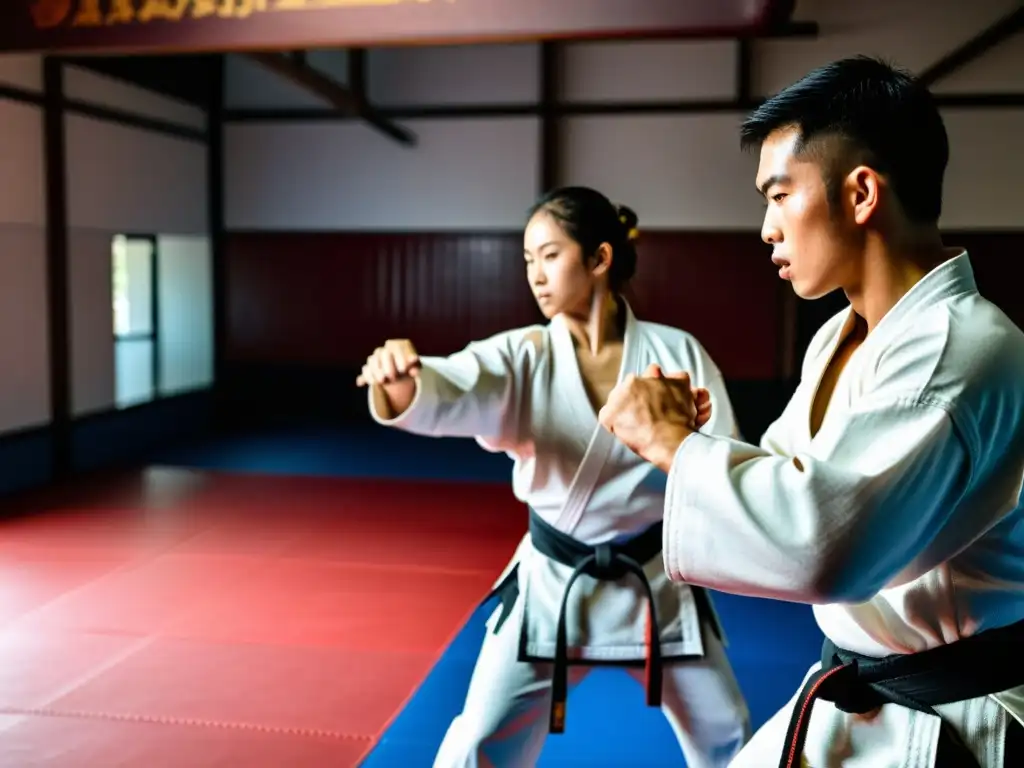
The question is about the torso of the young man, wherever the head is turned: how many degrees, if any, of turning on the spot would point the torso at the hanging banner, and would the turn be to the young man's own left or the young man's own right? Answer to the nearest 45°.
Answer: approximately 45° to the young man's own right

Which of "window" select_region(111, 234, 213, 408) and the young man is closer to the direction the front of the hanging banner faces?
the young man

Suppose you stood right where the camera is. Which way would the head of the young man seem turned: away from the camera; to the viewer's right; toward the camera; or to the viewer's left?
to the viewer's left

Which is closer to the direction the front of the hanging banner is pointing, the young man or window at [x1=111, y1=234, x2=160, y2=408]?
the young man

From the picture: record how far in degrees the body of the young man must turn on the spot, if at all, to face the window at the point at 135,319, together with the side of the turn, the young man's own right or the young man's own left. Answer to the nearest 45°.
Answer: approximately 45° to the young man's own right

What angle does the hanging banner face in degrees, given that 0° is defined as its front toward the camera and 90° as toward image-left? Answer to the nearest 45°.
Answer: approximately 0°

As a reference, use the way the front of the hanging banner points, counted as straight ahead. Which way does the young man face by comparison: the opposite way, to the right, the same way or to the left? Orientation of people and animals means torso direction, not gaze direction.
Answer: to the right

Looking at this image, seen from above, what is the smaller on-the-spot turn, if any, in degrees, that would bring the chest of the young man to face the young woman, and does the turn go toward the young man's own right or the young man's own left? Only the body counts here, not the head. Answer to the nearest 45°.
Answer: approximately 45° to the young man's own right

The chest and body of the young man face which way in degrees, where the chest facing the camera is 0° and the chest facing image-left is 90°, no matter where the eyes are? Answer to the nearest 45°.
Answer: approximately 90°

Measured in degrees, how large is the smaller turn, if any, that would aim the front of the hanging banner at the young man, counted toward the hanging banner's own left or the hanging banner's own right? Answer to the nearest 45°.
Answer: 0° — it already faces them
